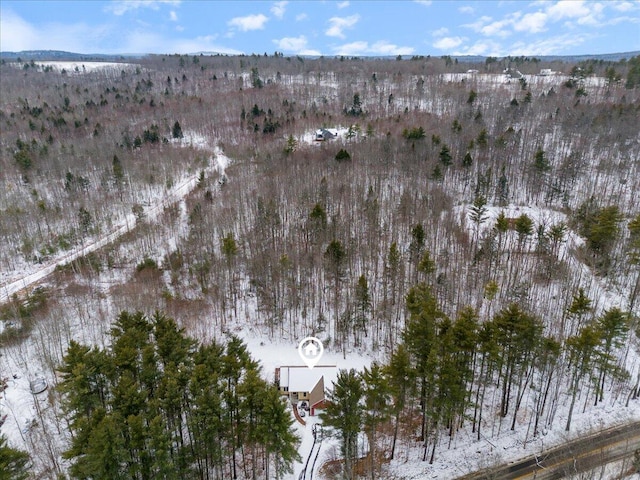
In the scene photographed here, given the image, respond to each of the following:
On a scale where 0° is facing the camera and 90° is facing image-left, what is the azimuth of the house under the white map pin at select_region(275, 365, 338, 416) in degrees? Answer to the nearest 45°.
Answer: approximately 0°
